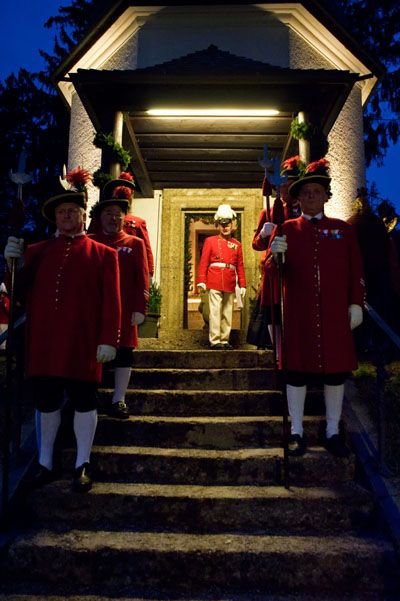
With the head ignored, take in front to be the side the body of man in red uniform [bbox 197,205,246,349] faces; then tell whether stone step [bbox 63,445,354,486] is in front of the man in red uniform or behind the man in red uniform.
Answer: in front

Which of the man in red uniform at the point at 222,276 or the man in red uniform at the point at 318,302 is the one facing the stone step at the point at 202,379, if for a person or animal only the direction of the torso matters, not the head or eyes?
the man in red uniform at the point at 222,276

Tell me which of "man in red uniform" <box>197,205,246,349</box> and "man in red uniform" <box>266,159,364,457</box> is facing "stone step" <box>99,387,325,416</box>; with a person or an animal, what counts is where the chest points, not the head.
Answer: "man in red uniform" <box>197,205,246,349</box>

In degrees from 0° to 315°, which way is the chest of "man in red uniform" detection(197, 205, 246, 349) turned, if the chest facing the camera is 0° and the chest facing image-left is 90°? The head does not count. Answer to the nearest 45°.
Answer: approximately 0°

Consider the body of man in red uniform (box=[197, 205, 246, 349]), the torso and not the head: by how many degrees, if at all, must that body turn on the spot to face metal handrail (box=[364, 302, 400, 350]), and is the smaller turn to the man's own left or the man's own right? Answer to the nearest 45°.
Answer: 0° — they already face it

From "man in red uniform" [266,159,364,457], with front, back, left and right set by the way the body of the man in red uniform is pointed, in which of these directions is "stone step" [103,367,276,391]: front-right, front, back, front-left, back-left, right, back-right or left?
back-right

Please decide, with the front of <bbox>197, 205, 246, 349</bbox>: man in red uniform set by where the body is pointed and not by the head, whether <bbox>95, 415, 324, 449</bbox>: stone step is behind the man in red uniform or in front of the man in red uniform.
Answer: in front

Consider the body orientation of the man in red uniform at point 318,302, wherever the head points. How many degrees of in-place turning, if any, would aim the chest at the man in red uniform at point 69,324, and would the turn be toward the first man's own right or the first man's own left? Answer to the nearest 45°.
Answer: approximately 90° to the first man's own right

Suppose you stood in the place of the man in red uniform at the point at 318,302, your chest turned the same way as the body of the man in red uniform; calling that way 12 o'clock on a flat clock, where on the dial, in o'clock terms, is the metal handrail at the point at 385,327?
The metal handrail is roughly at 9 o'clock from the man in red uniform.
